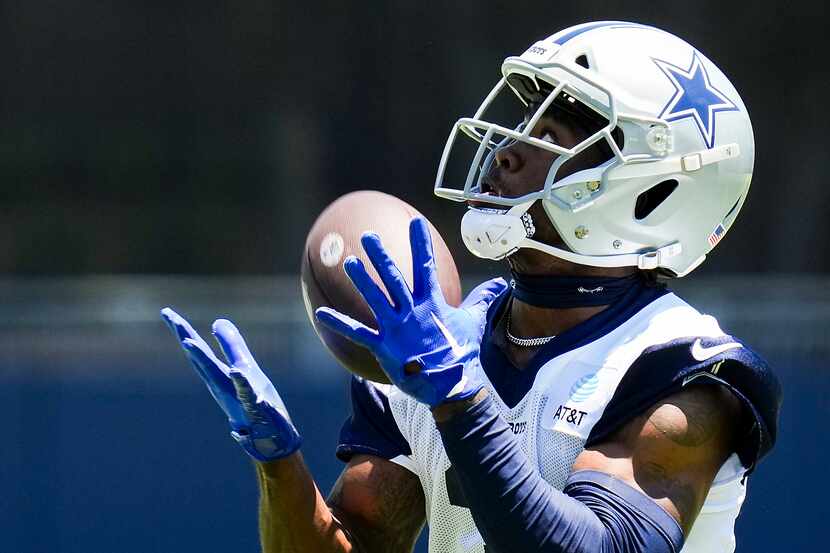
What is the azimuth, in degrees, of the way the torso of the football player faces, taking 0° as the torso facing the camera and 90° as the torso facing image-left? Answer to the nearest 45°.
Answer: approximately 45°
